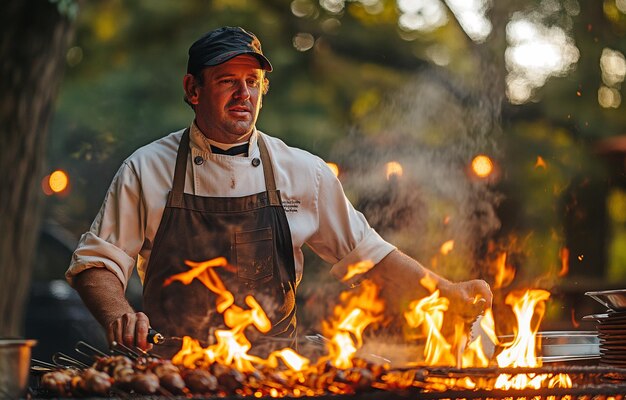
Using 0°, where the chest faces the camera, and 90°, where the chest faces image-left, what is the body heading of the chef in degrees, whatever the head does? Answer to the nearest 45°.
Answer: approximately 0°

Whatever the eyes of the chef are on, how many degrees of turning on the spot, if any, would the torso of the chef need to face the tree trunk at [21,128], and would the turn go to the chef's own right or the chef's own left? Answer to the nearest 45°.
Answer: approximately 90° to the chef's own right

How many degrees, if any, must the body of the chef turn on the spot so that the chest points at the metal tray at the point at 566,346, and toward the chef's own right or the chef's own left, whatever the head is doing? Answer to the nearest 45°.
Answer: approximately 90° to the chef's own left

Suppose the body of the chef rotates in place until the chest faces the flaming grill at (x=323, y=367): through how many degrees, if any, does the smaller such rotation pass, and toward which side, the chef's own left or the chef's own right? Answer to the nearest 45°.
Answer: approximately 45° to the chef's own left

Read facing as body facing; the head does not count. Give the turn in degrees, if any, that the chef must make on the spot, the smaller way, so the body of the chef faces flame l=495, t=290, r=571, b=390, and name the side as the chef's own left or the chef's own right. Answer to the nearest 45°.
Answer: approximately 90° to the chef's own left

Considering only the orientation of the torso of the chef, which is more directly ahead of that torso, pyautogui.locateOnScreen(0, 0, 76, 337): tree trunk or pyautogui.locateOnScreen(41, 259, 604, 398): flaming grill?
the flaming grill
